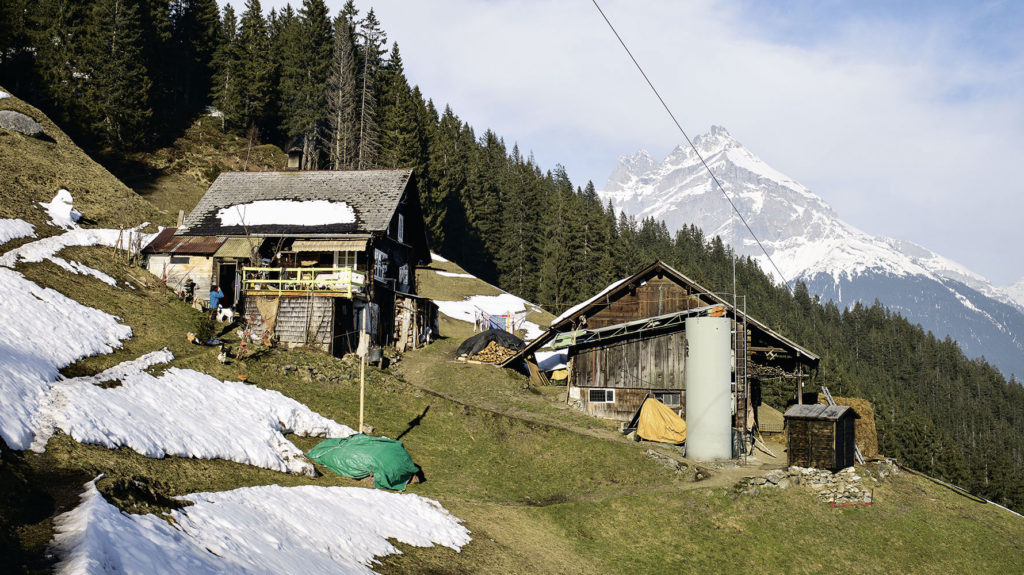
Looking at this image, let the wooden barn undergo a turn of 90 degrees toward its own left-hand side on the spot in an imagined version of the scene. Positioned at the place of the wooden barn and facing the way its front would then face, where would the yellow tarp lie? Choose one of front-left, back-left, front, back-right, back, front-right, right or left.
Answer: right

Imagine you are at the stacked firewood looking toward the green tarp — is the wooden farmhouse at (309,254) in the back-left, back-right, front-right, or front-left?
front-right

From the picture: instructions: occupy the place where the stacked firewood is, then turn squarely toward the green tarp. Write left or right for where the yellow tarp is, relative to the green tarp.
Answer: left

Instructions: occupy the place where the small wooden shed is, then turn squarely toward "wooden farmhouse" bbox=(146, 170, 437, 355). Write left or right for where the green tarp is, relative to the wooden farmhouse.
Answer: left

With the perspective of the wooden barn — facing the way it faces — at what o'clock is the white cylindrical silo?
The white cylindrical silo is roughly at 11 o'clock from the wooden barn.

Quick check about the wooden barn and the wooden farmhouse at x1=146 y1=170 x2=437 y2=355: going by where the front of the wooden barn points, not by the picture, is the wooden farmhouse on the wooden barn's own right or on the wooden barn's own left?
on the wooden barn's own right

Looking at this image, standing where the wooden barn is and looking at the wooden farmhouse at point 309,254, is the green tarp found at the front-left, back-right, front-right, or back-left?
front-left

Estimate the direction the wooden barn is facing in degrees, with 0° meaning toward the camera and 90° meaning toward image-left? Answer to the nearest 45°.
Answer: approximately 0°

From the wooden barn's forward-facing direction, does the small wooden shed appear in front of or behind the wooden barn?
in front

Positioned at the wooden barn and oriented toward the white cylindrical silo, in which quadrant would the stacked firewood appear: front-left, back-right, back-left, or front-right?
back-right

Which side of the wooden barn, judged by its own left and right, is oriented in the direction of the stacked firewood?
right

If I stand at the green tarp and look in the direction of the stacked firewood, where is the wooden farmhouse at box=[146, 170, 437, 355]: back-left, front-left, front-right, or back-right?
front-left

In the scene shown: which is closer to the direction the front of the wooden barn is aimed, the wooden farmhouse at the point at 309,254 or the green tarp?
the green tarp
